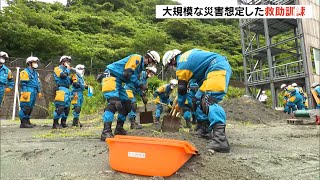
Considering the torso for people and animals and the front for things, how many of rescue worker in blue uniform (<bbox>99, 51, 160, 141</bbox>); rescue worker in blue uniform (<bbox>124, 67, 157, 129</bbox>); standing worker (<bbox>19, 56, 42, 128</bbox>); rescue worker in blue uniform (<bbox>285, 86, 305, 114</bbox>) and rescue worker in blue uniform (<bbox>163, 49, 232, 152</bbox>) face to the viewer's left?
2

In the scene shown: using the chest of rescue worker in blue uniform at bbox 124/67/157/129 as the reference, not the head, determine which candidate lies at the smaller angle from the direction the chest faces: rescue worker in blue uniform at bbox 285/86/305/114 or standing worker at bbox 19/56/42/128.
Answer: the rescue worker in blue uniform

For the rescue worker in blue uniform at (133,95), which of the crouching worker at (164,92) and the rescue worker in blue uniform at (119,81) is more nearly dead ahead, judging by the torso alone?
the crouching worker

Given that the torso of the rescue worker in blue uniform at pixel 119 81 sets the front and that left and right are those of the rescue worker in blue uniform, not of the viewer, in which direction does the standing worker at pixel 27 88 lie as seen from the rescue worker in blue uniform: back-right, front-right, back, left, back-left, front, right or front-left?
back-left

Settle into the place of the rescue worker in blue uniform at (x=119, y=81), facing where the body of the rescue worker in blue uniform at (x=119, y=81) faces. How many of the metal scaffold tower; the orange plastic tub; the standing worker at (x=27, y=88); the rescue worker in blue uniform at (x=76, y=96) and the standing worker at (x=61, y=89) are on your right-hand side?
1

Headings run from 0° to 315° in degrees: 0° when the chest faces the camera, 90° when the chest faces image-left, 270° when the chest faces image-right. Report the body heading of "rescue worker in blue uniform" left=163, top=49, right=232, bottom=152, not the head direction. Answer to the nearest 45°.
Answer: approximately 90°

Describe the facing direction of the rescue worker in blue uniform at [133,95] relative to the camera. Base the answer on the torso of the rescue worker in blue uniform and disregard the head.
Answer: to the viewer's right

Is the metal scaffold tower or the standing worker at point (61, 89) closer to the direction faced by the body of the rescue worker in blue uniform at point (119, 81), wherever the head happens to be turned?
the metal scaffold tower

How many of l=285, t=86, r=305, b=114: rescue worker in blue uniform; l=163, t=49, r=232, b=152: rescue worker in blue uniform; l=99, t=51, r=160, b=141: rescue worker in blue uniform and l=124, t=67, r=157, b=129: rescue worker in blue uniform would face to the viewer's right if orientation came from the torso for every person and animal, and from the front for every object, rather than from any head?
2

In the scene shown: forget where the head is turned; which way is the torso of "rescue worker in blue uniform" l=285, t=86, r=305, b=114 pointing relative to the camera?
to the viewer's left
